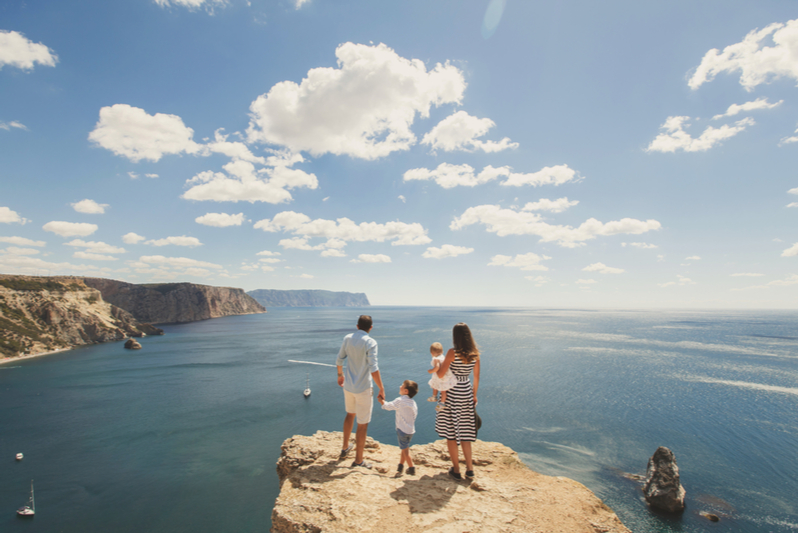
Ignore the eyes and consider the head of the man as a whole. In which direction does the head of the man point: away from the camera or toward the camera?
away from the camera

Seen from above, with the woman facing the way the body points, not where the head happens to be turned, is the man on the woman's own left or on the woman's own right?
on the woman's own left

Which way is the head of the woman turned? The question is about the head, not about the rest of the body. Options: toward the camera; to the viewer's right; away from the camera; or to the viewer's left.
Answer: away from the camera

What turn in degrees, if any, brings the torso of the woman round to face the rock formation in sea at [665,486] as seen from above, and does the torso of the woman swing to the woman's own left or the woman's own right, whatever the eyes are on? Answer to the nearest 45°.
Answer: approximately 45° to the woman's own right

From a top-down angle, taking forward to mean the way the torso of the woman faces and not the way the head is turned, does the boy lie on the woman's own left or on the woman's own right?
on the woman's own left

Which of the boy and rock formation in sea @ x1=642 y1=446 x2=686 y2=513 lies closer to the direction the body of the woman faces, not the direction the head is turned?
the rock formation in sea

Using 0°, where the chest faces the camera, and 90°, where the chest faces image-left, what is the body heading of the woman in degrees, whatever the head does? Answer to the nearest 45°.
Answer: approximately 180°

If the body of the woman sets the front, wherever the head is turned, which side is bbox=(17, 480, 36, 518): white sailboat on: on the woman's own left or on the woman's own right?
on the woman's own left
